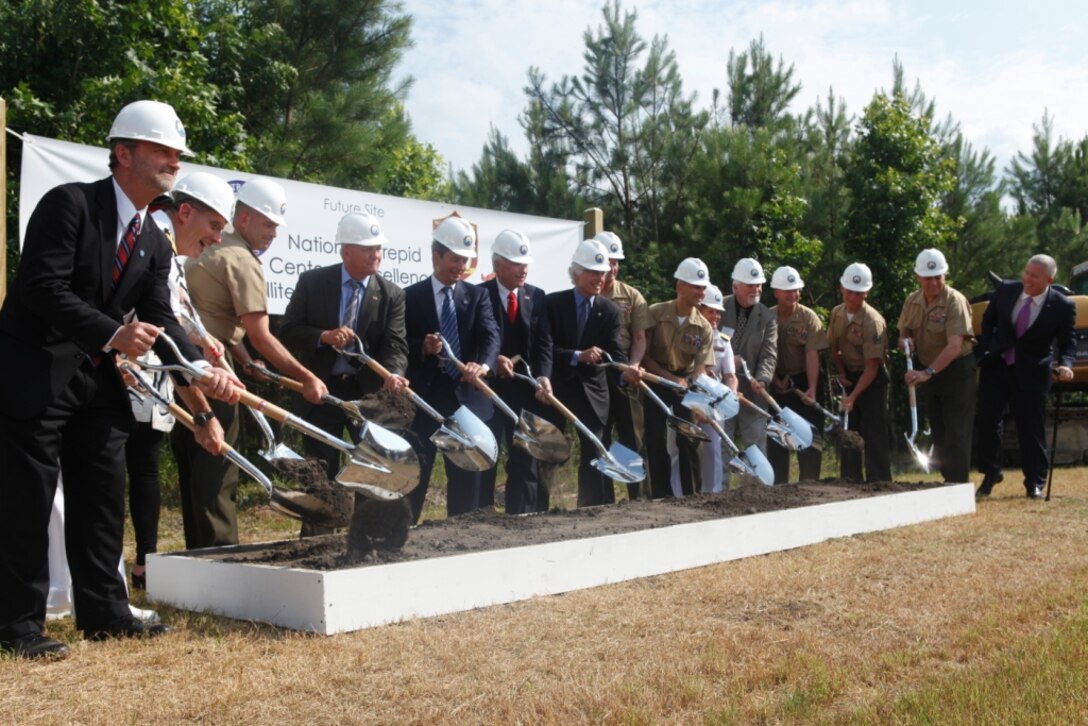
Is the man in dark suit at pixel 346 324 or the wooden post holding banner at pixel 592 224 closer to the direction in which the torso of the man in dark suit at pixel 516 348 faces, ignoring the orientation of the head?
the man in dark suit

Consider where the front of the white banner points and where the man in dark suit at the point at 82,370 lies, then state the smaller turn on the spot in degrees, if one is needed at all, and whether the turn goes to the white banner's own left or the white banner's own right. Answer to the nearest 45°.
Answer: approximately 45° to the white banner's own right

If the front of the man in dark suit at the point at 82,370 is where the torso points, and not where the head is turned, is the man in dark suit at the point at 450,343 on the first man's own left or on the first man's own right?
on the first man's own left

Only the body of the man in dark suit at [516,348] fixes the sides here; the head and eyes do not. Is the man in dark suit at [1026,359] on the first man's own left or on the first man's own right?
on the first man's own left

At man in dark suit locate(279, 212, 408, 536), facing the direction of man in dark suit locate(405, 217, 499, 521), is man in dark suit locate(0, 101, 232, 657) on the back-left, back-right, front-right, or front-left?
back-right

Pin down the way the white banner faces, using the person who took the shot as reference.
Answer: facing the viewer and to the right of the viewer

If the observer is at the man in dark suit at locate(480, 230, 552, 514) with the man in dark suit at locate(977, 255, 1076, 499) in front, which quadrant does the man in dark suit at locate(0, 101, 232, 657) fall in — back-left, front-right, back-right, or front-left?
back-right

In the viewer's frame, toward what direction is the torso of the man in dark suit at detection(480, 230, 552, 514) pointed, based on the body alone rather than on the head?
toward the camera

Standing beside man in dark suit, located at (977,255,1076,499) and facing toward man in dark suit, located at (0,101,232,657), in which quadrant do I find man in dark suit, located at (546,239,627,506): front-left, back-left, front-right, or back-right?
front-right

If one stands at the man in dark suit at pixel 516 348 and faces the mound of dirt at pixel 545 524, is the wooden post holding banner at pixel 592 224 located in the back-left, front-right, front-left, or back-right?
back-left

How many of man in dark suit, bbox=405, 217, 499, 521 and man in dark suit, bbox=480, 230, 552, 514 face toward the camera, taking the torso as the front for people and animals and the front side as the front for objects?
2

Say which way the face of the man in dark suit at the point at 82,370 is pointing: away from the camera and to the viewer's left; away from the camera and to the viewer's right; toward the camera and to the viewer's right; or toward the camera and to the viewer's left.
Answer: toward the camera and to the viewer's right

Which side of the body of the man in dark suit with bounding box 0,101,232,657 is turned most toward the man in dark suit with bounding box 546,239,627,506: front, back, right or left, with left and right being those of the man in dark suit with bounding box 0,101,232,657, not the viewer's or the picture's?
left

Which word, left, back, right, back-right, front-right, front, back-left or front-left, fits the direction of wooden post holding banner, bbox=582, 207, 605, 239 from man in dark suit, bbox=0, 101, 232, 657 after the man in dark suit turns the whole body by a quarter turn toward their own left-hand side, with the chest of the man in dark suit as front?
front

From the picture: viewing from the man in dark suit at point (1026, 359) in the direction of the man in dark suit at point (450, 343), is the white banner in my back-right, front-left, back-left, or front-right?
front-right
